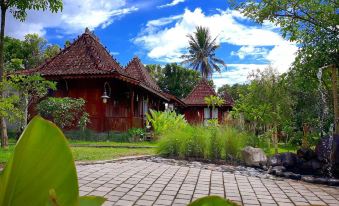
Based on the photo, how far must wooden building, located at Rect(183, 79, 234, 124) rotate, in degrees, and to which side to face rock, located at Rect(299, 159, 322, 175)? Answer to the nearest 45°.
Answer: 0° — it already faces it

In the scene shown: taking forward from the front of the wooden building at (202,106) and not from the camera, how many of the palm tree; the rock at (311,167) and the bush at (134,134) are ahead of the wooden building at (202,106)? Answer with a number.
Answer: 2

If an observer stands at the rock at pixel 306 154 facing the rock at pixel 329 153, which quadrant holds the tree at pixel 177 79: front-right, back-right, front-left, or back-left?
back-left

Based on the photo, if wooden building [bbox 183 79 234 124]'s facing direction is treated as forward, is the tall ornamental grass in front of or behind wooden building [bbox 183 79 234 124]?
in front

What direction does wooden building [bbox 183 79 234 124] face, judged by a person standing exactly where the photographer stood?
facing the viewer

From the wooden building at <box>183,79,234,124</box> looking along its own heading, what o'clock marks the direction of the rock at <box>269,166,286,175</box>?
The rock is roughly at 12 o'clock from the wooden building.

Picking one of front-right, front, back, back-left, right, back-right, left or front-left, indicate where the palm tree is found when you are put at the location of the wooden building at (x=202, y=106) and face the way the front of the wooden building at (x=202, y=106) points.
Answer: back

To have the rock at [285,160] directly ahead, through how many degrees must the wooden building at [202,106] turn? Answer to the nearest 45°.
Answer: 0° — it already faces it

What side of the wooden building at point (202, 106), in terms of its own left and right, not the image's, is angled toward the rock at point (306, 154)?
front

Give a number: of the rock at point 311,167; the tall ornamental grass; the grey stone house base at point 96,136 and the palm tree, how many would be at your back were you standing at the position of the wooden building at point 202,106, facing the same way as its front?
1
